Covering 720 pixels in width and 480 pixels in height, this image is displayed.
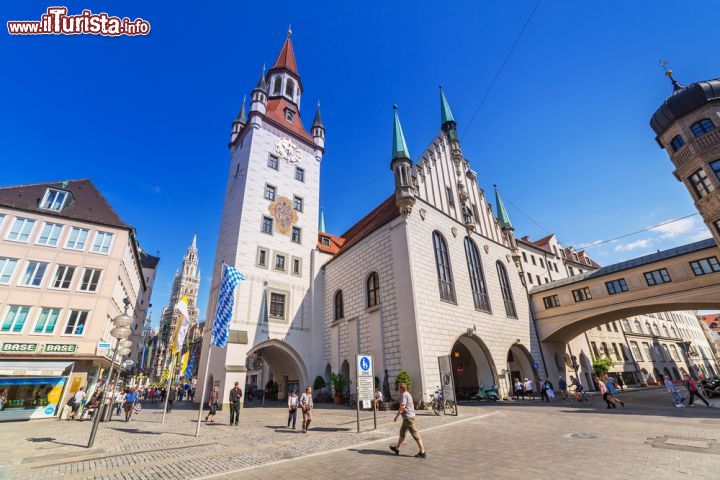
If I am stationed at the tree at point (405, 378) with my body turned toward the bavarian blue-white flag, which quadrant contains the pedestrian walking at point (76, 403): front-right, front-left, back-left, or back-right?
front-right

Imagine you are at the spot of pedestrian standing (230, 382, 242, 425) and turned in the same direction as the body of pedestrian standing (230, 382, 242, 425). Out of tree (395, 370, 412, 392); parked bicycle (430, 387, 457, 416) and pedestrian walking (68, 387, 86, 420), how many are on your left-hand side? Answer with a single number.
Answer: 2

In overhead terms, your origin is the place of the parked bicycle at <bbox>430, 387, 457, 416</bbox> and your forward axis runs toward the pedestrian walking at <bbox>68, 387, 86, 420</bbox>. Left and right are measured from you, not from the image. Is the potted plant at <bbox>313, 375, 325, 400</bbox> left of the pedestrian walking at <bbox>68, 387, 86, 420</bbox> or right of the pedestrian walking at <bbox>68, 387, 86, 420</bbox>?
right

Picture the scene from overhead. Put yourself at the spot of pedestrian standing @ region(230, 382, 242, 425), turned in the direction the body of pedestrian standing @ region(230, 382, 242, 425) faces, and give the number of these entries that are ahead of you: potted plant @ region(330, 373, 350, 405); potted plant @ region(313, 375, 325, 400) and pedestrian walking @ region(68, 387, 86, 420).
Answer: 0

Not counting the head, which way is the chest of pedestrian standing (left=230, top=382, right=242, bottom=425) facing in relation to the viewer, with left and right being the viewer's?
facing the viewer

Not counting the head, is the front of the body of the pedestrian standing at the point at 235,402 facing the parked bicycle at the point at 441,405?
no

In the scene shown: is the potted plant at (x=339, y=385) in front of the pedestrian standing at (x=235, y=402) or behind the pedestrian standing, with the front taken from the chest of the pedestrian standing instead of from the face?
behind

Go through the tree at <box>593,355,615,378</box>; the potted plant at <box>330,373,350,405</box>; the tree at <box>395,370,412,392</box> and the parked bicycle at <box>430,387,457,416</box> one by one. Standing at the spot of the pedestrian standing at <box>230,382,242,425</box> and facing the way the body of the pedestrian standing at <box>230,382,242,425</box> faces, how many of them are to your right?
0

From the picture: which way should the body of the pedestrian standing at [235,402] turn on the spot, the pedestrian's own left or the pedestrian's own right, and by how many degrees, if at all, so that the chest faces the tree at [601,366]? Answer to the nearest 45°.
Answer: approximately 90° to the pedestrian's own left

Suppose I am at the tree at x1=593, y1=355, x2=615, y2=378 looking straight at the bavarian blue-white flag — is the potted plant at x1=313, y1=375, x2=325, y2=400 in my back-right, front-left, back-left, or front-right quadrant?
front-right

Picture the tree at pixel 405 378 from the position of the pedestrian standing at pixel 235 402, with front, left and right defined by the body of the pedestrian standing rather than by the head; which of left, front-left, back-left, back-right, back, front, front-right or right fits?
left
